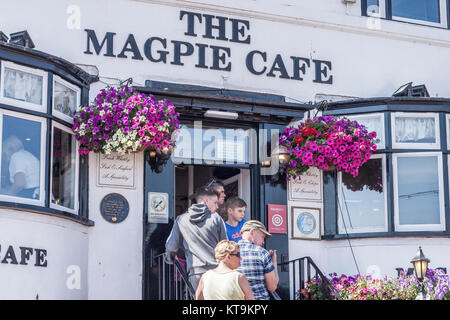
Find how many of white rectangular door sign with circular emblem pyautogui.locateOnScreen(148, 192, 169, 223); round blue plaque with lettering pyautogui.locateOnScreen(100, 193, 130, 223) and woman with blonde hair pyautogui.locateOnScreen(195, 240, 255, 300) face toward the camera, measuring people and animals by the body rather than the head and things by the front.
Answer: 2

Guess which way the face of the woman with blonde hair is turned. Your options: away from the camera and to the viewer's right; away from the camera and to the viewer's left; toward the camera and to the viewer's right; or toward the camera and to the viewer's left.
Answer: away from the camera and to the viewer's right

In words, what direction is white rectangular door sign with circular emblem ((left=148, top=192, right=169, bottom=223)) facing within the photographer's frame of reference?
facing the viewer

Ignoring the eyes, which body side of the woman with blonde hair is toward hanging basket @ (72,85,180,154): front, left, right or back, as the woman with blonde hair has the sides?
left
